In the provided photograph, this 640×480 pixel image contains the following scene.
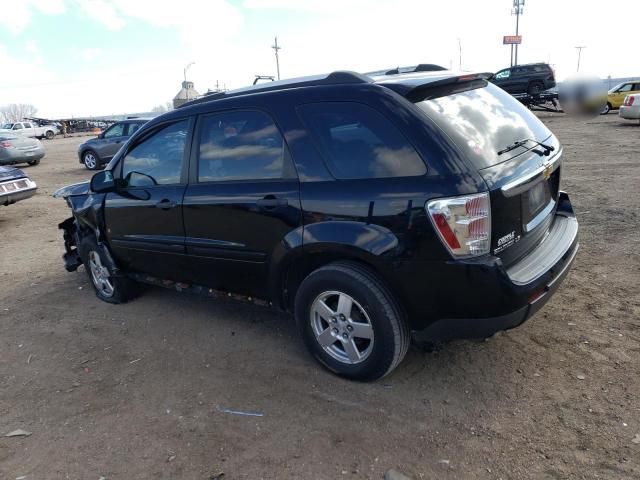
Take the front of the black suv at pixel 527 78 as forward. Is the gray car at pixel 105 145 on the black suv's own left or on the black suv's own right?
on the black suv's own left

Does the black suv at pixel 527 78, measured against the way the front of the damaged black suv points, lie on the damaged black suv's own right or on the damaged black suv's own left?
on the damaged black suv's own right

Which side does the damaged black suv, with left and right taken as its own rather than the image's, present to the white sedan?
right

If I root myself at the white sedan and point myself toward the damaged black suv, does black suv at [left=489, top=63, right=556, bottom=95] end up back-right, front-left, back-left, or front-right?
back-right

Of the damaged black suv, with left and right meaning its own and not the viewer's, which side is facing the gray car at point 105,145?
front

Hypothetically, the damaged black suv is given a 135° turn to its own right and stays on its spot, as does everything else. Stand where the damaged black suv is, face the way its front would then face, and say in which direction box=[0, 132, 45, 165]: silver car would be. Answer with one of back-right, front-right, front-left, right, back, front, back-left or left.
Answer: back-left

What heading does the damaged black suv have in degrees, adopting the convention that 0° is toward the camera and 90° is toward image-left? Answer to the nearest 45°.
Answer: approximately 135°

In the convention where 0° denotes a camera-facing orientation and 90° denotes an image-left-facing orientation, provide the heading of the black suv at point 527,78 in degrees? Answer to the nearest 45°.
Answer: approximately 90°
